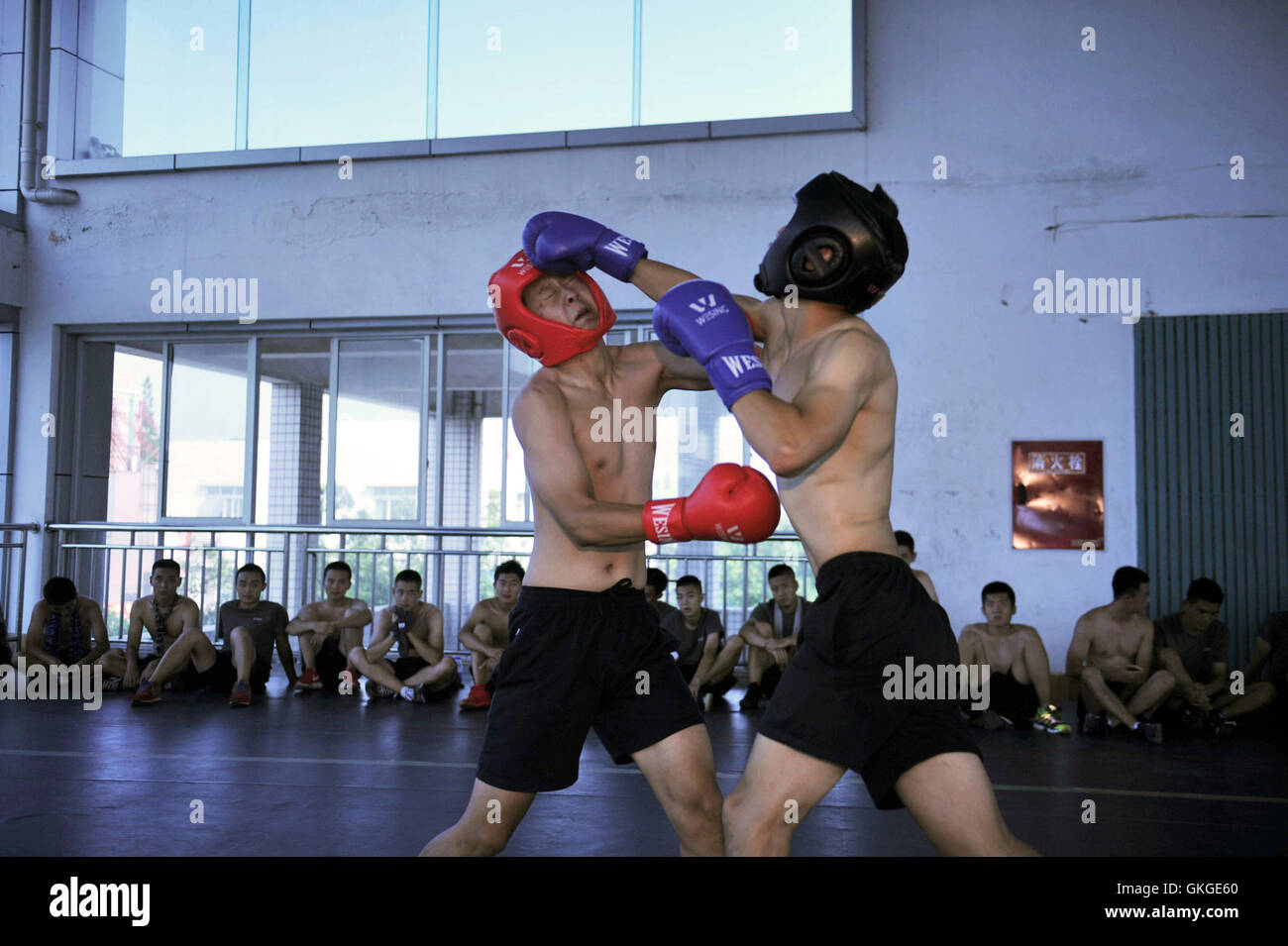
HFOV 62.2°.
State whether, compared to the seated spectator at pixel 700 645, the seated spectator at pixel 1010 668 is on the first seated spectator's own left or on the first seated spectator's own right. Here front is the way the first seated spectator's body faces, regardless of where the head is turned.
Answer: on the first seated spectator's own left

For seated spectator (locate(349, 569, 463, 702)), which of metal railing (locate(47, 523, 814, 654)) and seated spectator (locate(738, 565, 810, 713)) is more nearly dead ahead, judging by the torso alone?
the seated spectator

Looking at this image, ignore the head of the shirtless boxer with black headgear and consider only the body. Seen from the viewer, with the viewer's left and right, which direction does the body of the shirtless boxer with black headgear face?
facing to the left of the viewer

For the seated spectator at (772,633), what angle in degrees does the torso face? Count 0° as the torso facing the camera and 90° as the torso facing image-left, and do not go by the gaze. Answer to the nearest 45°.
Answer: approximately 45°

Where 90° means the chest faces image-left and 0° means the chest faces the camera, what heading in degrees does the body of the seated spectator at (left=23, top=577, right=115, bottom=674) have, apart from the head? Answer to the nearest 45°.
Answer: approximately 0°

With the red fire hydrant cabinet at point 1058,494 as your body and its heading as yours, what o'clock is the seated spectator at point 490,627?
The seated spectator is roughly at 2 o'clock from the red fire hydrant cabinet.

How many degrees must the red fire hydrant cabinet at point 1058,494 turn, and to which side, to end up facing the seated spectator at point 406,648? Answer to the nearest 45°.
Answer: approximately 45° to its right

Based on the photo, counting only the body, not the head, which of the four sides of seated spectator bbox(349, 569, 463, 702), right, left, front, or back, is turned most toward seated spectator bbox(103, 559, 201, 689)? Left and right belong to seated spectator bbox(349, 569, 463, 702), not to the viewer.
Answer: right

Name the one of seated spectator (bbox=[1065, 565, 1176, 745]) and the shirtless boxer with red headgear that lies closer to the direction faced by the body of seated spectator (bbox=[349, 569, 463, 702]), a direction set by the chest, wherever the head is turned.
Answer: the shirtless boxer with red headgear
